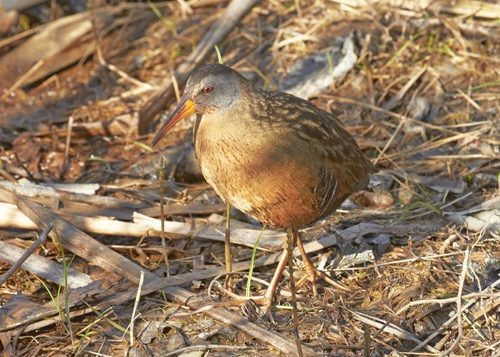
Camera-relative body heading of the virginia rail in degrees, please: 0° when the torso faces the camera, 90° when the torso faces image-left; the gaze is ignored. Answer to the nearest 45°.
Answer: approximately 45°

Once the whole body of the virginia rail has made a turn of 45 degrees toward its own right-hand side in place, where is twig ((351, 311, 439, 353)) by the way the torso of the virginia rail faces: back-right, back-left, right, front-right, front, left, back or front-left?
back-left

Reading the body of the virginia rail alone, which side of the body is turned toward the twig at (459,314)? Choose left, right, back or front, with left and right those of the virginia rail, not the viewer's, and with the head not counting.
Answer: left

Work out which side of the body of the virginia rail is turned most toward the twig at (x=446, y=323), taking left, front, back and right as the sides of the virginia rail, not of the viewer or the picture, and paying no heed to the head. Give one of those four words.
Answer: left
